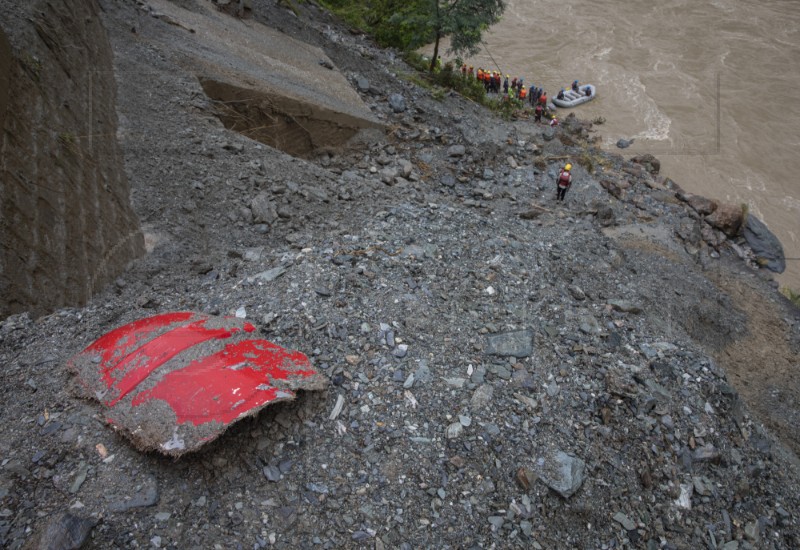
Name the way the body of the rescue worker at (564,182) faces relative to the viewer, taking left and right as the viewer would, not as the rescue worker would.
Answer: facing away from the viewer

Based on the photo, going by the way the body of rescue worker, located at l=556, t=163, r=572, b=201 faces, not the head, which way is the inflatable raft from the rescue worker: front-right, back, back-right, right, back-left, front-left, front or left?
front

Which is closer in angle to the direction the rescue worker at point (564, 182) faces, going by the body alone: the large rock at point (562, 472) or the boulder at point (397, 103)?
the boulder

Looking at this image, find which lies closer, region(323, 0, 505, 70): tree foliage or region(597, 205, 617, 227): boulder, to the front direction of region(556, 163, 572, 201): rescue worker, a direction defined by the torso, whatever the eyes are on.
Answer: the tree foliage

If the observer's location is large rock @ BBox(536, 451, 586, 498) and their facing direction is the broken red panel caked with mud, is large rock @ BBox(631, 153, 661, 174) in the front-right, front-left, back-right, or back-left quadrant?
back-right

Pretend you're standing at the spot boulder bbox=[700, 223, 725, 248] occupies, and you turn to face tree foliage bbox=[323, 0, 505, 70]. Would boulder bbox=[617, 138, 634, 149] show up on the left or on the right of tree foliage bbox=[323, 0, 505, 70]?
right

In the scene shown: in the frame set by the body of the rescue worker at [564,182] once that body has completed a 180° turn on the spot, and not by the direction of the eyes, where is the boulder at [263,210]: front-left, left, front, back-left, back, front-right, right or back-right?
front-right

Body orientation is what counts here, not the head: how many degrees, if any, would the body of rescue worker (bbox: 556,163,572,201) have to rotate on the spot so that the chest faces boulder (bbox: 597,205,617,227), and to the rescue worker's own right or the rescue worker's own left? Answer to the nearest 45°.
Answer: approximately 90° to the rescue worker's own right

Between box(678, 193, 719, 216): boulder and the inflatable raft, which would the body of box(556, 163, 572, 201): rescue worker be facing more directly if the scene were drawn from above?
the inflatable raft

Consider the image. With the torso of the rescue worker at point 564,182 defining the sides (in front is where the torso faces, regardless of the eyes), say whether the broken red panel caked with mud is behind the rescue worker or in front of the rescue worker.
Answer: behind

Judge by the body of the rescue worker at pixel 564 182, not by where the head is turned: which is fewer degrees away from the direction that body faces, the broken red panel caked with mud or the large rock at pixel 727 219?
the large rock

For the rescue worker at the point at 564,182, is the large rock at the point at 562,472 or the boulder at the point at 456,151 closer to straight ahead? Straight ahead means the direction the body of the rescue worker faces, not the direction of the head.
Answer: the boulder

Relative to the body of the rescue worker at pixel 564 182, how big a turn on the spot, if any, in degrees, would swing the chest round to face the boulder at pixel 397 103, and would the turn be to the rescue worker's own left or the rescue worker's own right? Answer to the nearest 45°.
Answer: approximately 90° to the rescue worker's own left

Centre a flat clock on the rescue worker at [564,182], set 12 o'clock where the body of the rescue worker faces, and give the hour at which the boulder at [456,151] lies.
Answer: The boulder is roughly at 9 o'clock from the rescue worker.
